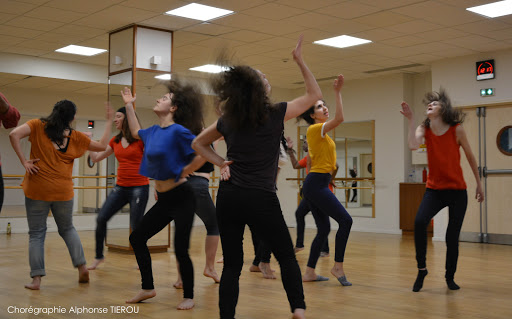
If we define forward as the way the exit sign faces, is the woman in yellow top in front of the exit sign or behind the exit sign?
in front

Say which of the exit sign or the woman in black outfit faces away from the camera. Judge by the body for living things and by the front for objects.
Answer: the woman in black outfit

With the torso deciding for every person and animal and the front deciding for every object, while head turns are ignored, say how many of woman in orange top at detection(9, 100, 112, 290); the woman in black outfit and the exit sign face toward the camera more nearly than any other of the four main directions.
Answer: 1

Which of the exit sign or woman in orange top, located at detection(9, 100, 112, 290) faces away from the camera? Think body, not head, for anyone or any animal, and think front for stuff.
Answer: the woman in orange top

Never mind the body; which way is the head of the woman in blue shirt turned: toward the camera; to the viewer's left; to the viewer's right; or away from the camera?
to the viewer's left

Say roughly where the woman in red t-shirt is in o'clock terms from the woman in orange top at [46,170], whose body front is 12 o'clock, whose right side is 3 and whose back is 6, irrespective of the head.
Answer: The woman in red t-shirt is roughly at 1 o'clock from the woman in orange top.

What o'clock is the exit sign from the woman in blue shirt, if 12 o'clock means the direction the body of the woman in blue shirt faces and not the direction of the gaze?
The exit sign is roughly at 6 o'clock from the woman in blue shirt.

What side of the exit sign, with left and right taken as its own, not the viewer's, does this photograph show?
front

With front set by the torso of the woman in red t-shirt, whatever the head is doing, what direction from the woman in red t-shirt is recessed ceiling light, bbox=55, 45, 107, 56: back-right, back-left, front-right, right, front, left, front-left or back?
back-right

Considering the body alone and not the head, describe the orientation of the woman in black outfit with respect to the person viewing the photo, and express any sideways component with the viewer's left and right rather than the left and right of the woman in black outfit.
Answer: facing away from the viewer

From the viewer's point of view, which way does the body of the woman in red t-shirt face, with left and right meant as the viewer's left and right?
facing the viewer and to the left of the viewer

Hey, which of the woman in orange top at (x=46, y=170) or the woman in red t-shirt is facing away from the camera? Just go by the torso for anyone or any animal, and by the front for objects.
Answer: the woman in orange top

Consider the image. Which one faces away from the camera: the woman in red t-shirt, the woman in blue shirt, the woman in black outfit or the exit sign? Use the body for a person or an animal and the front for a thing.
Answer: the woman in black outfit

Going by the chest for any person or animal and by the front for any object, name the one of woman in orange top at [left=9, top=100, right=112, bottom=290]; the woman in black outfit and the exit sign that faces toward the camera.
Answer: the exit sign

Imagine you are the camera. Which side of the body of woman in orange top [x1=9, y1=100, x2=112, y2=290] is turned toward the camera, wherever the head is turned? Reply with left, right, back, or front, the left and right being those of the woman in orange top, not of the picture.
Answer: back
